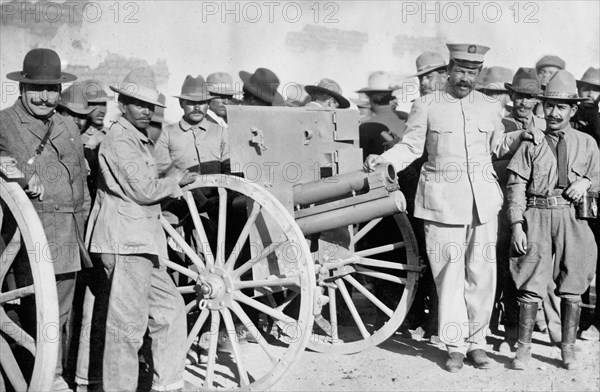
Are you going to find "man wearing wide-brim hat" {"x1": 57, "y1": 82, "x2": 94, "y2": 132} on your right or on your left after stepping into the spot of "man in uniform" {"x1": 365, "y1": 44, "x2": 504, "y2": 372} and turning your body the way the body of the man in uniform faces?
on your right

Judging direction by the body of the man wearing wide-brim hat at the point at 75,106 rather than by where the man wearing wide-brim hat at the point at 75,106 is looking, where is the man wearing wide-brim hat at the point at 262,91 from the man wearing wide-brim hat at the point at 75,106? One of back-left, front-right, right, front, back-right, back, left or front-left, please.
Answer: front-left

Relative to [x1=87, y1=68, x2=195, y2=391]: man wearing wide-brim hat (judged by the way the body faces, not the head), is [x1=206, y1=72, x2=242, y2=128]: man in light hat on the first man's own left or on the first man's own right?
on the first man's own left

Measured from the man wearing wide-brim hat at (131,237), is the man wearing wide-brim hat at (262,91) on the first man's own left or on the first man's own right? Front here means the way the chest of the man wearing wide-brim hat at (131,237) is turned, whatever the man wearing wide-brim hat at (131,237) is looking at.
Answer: on the first man's own left

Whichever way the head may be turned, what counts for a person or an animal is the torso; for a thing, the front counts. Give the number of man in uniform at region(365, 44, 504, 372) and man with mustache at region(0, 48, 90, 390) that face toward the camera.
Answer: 2

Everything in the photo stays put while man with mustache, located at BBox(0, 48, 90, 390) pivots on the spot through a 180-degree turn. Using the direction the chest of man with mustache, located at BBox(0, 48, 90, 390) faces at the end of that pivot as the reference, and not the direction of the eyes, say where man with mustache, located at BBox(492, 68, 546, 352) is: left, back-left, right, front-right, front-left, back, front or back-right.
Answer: right

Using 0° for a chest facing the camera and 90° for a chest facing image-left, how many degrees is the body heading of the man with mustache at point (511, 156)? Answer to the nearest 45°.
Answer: approximately 0°

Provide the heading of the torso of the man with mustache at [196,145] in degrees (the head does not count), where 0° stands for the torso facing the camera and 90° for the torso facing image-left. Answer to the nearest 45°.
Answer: approximately 0°

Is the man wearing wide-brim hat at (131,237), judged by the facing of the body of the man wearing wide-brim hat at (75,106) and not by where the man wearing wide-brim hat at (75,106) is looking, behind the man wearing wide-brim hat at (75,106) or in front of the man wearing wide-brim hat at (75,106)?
in front

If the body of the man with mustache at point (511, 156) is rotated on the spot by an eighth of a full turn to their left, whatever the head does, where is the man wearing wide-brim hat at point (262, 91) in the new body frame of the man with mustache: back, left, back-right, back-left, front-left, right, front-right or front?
back-right
